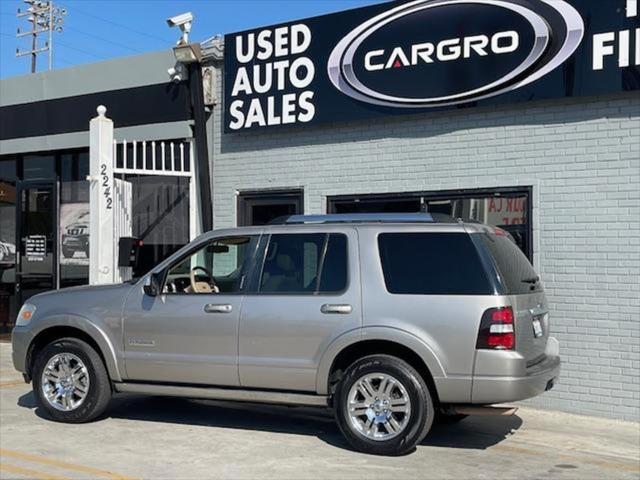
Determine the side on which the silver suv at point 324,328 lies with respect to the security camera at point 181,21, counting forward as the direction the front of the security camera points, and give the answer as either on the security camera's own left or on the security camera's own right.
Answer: on the security camera's own left
